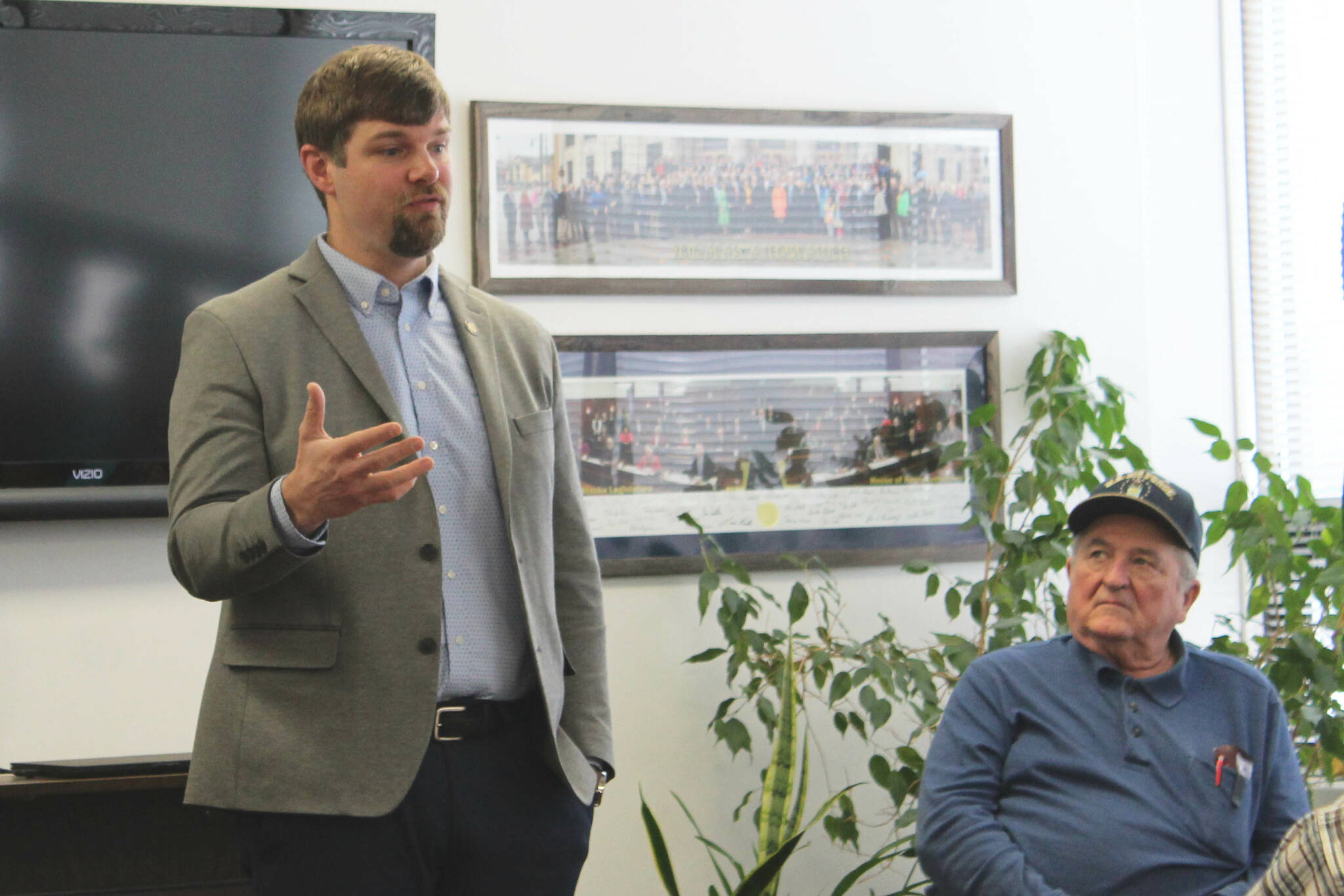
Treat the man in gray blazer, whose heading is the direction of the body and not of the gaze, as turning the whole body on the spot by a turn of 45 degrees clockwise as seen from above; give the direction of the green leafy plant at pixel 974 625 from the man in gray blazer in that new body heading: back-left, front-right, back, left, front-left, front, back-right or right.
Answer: back-left

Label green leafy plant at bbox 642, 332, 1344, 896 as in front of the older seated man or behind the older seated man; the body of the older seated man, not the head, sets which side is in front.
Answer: behind

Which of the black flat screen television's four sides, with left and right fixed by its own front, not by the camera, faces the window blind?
left

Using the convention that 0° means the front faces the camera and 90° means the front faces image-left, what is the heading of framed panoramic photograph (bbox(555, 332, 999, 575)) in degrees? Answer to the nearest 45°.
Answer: approximately 0°

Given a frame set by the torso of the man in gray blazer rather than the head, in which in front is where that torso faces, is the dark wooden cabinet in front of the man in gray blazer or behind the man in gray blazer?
behind

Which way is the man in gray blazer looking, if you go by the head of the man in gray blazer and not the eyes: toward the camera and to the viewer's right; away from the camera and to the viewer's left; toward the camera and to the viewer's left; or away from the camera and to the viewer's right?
toward the camera and to the viewer's right
